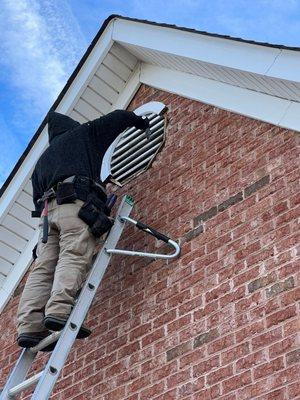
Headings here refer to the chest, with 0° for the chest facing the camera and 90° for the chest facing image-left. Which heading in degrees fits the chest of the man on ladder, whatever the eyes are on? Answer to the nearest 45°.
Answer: approximately 225°

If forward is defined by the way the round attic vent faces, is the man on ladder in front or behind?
in front

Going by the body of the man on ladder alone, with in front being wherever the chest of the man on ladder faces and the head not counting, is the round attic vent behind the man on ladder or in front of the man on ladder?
in front

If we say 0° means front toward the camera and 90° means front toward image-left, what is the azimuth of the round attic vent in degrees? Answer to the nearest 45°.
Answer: approximately 45°

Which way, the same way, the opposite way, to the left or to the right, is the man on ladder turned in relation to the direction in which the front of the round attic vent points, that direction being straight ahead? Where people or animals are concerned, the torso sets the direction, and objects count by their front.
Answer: the opposite way

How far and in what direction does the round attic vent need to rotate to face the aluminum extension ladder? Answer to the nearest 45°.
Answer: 0° — it already faces it
